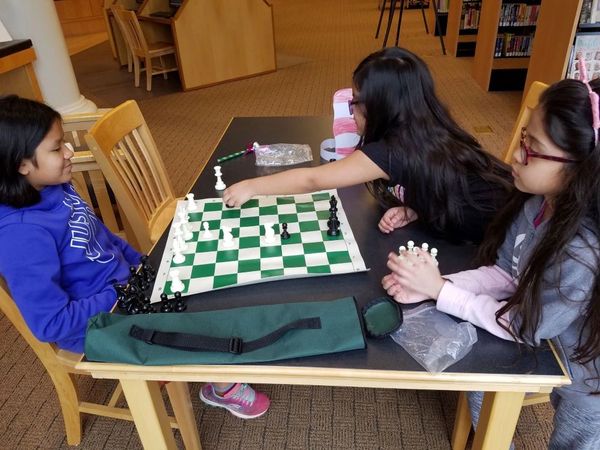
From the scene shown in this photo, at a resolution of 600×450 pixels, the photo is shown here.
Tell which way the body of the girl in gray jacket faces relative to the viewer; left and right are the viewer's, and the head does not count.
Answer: facing to the left of the viewer

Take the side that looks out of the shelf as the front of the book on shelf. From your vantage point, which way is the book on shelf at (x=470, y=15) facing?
toward the camera

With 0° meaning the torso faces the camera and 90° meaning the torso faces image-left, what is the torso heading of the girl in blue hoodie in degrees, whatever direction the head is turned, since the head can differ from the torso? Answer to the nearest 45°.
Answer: approximately 270°

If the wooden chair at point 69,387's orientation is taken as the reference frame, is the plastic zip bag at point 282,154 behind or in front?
in front

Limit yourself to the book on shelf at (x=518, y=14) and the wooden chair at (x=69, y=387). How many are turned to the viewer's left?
0

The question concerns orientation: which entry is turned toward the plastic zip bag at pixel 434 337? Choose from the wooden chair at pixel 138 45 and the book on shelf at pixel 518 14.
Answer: the book on shelf

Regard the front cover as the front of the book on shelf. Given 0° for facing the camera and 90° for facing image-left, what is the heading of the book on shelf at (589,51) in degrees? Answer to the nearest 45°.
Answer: approximately 0°

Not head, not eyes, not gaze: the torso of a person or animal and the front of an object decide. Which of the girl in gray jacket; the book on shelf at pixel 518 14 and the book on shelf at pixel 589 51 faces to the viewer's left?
the girl in gray jacket

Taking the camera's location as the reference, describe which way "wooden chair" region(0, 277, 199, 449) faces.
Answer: facing to the right of the viewer

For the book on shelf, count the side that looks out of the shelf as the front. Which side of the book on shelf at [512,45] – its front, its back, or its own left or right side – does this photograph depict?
front

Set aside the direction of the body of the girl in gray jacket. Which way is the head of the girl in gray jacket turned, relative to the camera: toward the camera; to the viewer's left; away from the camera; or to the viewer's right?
to the viewer's left

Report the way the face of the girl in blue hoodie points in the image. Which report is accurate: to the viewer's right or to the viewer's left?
to the viewer's right

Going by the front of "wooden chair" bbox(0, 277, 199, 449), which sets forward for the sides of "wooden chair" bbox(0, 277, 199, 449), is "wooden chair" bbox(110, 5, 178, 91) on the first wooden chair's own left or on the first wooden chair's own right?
on the first wooden chair's own left
